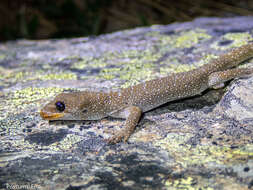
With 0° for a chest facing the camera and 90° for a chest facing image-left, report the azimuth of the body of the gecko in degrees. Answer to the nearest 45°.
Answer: approximately 90°
